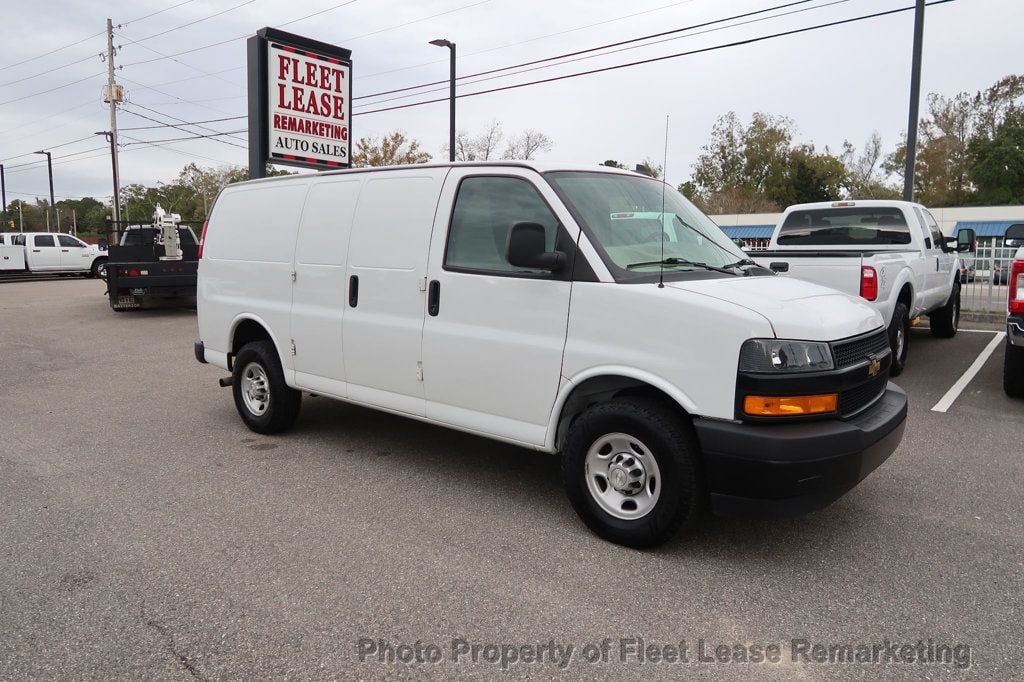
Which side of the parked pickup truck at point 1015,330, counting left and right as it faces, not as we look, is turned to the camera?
back

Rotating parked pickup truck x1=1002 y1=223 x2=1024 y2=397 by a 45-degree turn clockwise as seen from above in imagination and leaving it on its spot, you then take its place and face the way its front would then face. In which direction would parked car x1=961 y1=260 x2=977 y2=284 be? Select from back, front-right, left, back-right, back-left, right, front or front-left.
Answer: front-left

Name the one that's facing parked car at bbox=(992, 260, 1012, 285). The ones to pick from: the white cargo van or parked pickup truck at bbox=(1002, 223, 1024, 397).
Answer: parked pickup truck at bbox=(1002, 223, 1024, 397)

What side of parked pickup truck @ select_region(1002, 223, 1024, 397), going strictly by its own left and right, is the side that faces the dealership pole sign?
left

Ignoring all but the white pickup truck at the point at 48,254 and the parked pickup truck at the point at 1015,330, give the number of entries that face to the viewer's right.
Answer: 1

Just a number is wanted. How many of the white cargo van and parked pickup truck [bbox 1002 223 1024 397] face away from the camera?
1

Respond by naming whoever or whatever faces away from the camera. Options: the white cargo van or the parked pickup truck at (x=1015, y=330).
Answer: the parked pickup truck

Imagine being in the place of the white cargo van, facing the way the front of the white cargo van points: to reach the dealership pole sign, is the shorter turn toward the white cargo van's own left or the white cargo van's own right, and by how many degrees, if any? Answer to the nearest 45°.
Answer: approximately 180°

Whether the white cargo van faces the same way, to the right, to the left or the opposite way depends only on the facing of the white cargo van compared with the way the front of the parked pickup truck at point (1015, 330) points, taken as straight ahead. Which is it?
to the right

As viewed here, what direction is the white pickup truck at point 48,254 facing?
to the viewer's right

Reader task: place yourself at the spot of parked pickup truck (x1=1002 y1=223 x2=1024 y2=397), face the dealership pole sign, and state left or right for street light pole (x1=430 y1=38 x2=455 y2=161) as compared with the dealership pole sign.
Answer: right

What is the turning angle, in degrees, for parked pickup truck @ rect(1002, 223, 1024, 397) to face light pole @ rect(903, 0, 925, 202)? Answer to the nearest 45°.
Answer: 0° — it already faces it

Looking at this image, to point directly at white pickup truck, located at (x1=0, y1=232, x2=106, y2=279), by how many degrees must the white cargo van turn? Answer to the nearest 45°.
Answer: approximately 180°

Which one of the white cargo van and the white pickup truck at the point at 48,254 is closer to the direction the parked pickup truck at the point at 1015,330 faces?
the white pickup truck
